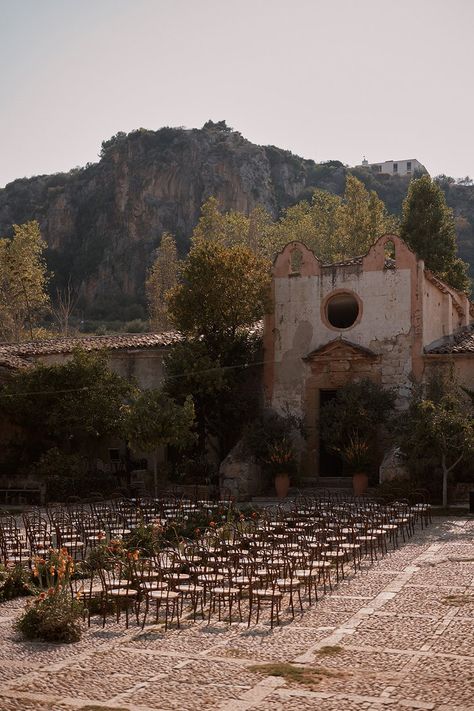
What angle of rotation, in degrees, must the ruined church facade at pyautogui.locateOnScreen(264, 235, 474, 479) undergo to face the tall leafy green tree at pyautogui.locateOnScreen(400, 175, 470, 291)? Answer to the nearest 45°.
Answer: approximately 180°

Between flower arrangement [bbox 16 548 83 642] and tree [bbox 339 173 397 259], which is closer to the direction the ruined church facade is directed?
the flower arrangement

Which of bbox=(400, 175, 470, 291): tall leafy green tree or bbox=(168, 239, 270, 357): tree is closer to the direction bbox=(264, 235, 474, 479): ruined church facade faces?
the tree

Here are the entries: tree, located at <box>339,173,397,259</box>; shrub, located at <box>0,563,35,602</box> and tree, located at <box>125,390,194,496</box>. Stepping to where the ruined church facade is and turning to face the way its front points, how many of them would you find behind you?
1

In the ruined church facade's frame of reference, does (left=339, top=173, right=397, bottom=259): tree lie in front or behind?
behind

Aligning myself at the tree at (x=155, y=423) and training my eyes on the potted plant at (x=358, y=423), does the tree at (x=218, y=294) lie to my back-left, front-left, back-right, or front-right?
front-left

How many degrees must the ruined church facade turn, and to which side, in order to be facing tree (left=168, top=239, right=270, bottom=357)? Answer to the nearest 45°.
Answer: approximately 90° to its right

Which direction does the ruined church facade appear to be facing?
toward the camera

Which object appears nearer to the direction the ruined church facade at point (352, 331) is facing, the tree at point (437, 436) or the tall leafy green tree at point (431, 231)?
the tree

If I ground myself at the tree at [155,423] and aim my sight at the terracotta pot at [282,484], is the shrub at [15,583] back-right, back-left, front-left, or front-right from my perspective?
back-right

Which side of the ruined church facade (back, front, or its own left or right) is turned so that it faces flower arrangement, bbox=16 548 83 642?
front

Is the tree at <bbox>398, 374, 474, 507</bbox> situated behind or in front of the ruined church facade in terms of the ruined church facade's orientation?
in front
